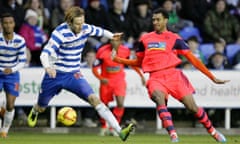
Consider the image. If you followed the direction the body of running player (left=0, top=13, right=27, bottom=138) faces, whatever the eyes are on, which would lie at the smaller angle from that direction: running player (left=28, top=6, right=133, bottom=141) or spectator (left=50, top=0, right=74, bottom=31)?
the running player

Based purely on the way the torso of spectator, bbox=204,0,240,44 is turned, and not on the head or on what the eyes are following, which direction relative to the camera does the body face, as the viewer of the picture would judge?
toward the camera

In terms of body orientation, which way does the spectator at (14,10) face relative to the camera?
toward the camera

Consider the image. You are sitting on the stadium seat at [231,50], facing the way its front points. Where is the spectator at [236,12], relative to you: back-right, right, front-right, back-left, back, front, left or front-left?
back

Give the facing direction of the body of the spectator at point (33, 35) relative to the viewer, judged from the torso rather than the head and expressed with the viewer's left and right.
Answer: facing the viewer

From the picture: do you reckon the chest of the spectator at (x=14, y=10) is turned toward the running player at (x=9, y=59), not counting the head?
yes

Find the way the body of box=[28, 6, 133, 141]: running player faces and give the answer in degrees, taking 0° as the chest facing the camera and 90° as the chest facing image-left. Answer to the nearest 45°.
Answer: approximately 315°

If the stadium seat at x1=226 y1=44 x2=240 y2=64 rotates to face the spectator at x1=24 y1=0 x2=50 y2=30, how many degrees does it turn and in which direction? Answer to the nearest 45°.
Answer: approximately 90° to its right

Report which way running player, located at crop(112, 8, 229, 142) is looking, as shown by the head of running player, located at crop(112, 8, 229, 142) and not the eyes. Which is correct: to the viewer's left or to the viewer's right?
to the viewer's left

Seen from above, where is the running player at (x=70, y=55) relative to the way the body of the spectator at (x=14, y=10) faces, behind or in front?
in front

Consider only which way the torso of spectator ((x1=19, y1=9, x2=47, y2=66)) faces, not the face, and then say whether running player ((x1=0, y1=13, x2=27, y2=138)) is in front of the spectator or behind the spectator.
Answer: in front

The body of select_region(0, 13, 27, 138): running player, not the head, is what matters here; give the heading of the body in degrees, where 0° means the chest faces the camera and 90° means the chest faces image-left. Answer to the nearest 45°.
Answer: approximately 0°

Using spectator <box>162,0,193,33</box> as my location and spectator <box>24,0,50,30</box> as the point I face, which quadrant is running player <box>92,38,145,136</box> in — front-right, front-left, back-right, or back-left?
front-left
